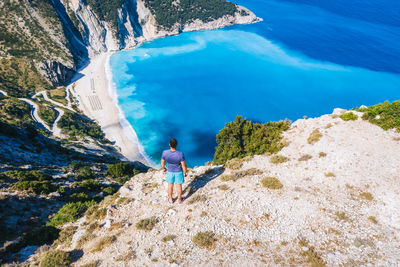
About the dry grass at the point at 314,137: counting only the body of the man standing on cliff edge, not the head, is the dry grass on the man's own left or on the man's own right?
on the man's own right

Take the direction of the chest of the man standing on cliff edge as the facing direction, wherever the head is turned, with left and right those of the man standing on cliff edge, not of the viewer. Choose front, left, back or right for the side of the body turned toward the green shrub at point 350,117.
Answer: right

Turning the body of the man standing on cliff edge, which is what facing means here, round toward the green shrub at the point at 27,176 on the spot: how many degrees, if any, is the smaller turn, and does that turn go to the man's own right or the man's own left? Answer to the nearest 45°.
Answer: approximately 45° to the man's own left

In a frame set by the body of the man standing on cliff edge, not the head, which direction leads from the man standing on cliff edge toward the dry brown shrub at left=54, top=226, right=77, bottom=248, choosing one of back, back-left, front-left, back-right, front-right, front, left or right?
left

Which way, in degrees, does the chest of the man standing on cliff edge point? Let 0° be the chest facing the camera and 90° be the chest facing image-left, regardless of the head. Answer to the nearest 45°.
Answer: approximately 180°

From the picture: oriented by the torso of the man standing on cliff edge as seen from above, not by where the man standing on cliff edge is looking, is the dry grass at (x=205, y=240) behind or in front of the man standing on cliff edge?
behind

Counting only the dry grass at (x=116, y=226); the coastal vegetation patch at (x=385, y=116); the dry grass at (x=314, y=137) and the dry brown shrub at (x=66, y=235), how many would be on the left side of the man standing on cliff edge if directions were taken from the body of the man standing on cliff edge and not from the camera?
2

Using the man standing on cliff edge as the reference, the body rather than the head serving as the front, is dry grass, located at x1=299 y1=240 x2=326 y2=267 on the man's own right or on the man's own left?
on the man's own right

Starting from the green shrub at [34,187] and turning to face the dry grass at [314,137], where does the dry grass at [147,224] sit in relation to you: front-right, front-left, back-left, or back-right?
front-right

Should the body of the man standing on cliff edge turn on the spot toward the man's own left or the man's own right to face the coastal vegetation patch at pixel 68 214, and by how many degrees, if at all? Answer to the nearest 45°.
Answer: approximately 90° to the man's own left

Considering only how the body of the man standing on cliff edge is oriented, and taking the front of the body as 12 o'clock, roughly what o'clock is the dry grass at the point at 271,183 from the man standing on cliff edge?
The dry grass is roughly at 3 o'clock from the man standing on cliff edge.

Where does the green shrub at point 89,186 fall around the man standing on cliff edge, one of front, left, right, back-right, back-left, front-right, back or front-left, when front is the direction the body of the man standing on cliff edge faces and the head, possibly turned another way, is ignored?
front-left

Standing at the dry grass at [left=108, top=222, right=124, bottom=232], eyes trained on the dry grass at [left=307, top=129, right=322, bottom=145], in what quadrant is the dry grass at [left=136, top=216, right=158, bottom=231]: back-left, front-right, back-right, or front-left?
front-right

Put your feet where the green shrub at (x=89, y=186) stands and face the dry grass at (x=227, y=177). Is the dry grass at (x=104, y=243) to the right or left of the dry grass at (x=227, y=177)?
right

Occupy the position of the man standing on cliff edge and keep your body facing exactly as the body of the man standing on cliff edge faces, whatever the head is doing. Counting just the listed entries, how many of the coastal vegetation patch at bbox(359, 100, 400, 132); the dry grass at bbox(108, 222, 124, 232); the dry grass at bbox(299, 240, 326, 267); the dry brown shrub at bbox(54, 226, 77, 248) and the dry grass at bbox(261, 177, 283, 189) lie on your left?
2

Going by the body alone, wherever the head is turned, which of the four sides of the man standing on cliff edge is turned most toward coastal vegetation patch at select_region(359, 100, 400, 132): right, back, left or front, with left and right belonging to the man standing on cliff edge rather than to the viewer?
right
